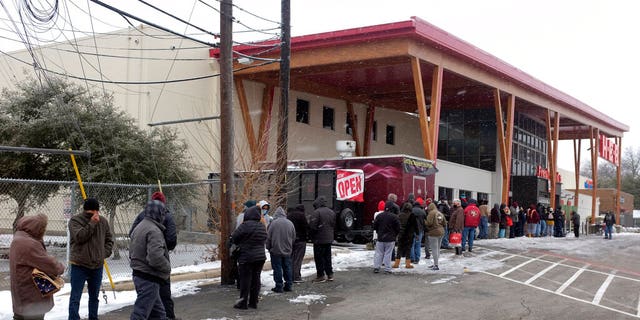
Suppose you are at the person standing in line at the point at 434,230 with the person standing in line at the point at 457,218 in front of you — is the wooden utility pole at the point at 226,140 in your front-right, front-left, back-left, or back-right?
back-left

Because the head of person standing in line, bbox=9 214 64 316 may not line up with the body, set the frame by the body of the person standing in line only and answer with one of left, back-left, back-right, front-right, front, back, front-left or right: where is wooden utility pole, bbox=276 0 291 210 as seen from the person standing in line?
front-left

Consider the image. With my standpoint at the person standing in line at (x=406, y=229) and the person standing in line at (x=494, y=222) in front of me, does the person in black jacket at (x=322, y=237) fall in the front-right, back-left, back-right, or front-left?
back-left

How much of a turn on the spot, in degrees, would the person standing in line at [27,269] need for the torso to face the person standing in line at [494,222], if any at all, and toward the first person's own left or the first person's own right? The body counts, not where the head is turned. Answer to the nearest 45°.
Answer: approximately 45° to the first person's own left

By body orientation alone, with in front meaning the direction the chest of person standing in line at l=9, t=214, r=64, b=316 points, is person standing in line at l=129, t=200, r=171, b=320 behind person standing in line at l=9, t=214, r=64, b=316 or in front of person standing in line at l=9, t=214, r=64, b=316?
in front

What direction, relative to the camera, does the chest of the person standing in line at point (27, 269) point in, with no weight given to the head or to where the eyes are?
to the viewer's right

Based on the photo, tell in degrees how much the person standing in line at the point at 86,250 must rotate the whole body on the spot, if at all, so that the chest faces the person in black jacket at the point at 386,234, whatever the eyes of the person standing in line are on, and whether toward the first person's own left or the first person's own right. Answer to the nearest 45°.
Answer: approximately 90° to the first person's own left

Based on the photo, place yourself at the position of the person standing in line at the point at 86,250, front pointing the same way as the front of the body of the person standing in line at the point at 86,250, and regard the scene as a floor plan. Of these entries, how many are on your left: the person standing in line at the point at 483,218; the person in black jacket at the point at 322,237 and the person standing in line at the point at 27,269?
2

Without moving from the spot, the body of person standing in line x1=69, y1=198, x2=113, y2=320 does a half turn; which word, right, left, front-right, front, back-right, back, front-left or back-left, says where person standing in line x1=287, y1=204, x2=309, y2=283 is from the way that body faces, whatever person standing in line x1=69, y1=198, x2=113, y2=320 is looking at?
right

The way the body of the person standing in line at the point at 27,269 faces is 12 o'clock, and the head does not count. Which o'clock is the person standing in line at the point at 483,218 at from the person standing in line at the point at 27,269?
the person standing in line at the point at 483,218 is roughly at 11 o'clock from the person standing in line at the point at 27,269.

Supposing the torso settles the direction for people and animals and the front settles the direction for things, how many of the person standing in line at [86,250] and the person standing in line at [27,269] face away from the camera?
0

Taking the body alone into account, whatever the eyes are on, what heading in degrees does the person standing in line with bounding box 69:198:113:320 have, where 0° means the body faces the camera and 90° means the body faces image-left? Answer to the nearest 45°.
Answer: approximately 315°

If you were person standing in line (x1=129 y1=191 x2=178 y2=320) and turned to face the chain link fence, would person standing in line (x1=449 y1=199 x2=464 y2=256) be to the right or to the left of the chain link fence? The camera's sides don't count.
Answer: right
